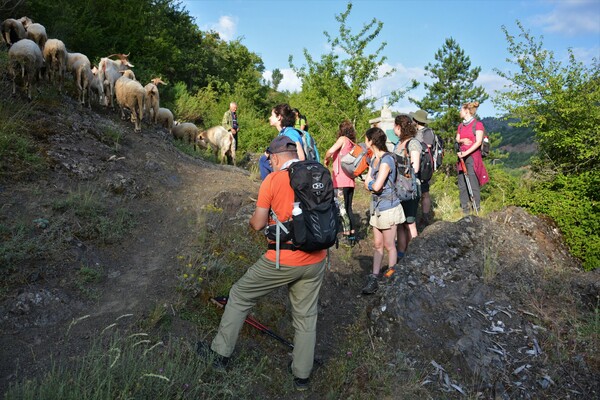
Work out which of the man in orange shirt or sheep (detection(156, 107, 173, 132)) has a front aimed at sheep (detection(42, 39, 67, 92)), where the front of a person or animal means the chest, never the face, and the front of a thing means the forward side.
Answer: the man in orange shirt

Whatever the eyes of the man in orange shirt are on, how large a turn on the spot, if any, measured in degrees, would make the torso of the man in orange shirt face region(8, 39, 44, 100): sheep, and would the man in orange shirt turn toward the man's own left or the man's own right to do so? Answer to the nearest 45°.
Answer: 0° — they already face it

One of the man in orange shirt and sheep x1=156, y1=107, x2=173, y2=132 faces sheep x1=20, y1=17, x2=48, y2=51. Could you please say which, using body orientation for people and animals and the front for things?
the man in orange shirt

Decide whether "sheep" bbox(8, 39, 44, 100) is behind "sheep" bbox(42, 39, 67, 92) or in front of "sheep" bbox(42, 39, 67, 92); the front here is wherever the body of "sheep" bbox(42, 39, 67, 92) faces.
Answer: behind

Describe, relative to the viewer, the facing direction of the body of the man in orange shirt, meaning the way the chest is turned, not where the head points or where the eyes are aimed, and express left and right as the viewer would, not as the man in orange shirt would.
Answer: facing away from the viewer and to the left of the viewer

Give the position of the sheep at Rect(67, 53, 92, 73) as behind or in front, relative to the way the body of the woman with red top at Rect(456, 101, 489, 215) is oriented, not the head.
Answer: in front

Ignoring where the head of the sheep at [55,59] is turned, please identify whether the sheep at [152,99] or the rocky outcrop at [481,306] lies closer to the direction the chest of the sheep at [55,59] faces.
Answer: the sheep

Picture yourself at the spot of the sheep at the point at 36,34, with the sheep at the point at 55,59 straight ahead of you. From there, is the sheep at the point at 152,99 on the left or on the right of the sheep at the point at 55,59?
left

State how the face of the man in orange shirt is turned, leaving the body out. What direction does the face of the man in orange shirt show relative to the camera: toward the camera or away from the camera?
away from the camera
